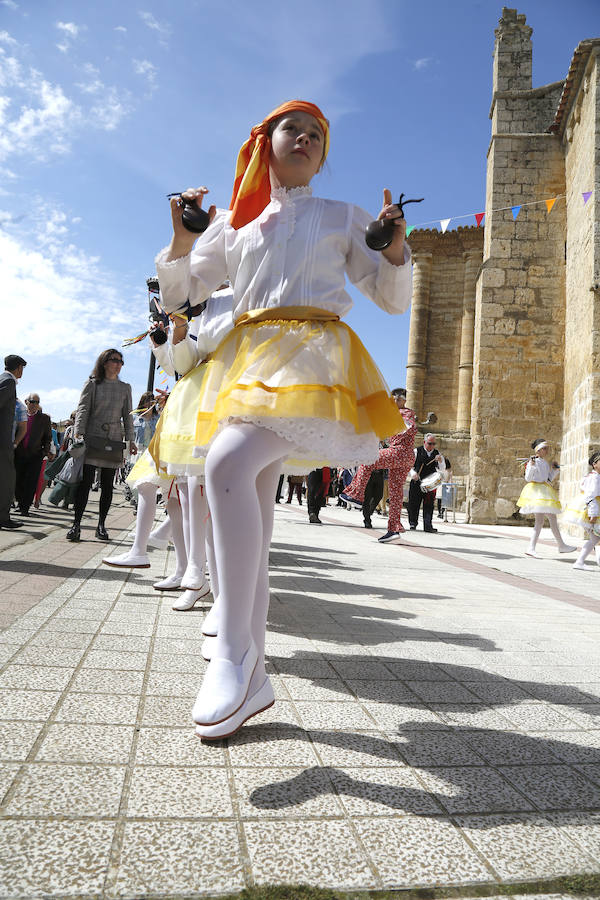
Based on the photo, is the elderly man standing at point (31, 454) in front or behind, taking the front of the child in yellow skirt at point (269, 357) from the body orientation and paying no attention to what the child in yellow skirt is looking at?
behind

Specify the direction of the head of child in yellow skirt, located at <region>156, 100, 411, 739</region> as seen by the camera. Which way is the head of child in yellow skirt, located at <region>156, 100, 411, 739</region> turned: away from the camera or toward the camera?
toward the camera

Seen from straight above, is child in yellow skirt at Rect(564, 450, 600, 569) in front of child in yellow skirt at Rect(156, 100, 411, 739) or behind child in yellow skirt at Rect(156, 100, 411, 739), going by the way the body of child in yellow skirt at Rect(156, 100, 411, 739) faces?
behind

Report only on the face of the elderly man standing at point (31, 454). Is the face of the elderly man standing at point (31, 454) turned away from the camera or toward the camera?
toward the camera

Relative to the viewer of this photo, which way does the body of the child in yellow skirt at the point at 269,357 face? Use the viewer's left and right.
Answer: facing the viewer

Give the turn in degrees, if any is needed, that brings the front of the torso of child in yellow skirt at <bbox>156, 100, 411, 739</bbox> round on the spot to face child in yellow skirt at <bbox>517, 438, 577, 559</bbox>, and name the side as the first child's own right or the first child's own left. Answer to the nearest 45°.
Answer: approximately 135° to the first child's own left

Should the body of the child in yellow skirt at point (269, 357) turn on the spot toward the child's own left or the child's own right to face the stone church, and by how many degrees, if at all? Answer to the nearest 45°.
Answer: approximately 135° to the child's own left

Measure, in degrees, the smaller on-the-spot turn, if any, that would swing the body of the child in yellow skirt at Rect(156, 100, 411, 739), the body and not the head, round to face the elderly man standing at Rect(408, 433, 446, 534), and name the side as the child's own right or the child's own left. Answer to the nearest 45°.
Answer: approximately 180°
